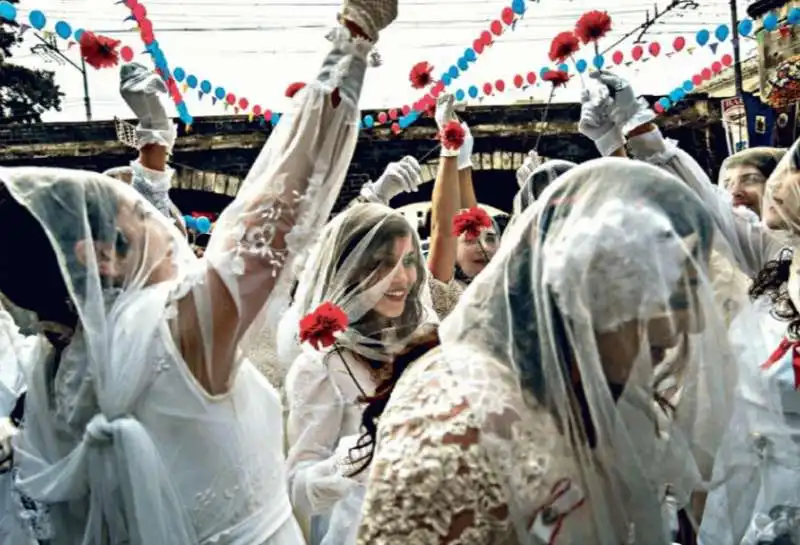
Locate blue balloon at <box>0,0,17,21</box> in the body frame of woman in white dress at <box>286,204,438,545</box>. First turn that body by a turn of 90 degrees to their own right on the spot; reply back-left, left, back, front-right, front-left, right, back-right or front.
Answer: right

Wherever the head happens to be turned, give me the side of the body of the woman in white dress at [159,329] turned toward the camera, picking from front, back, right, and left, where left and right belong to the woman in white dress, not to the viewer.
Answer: right

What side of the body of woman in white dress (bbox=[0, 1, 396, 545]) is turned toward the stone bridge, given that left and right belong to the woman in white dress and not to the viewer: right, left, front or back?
left

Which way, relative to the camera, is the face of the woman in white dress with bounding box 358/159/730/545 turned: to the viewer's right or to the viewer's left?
to the viewer's right

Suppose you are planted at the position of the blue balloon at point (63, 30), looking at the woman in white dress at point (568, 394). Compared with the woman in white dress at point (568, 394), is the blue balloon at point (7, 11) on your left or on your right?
right
